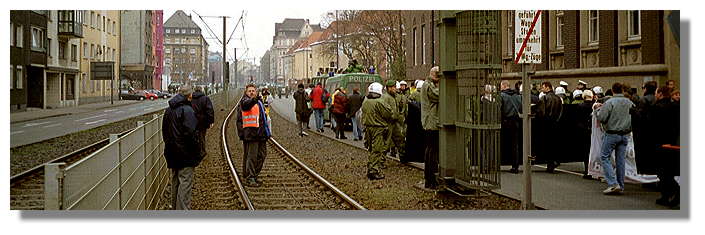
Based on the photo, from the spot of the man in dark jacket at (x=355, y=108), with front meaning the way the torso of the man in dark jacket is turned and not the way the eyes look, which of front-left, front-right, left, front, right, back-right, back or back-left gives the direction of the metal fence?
back

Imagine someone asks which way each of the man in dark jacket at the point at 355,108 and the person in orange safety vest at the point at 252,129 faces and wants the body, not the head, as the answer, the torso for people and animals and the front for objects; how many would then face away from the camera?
1

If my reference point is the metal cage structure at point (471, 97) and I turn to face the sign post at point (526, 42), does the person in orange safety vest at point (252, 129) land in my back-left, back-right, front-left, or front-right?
back-right

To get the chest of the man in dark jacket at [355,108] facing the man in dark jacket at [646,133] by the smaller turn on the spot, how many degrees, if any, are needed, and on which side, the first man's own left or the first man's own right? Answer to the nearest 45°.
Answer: approximately 180°

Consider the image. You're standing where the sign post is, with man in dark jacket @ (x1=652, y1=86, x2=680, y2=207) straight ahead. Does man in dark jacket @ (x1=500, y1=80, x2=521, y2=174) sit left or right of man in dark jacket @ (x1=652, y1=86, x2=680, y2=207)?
left

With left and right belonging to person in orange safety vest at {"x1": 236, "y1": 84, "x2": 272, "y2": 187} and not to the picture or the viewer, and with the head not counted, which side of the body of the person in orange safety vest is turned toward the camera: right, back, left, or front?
front

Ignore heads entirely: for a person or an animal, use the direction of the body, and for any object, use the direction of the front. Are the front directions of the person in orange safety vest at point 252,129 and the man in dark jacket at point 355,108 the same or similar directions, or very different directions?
very different directions

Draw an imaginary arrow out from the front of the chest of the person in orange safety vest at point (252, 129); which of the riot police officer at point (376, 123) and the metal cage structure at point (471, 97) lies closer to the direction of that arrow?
the metal cage structure

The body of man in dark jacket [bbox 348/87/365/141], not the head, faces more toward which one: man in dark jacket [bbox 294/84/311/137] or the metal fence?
the man in dark jacket

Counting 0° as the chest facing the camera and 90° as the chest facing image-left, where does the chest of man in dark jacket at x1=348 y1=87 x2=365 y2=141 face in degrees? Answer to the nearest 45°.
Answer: approximately 180°

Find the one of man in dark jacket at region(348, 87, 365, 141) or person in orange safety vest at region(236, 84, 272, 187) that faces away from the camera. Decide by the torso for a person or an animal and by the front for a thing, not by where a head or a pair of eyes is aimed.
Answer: the man in dark jacket
